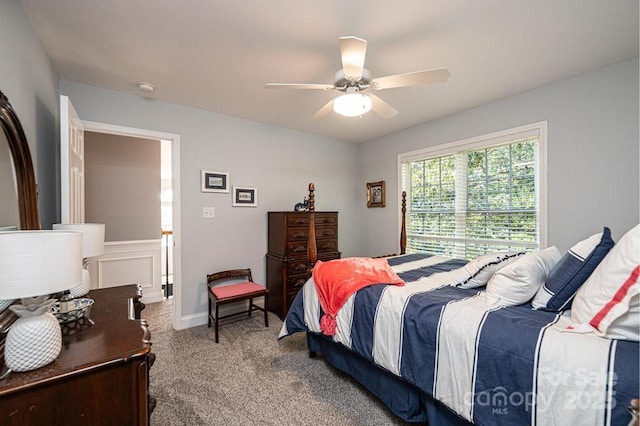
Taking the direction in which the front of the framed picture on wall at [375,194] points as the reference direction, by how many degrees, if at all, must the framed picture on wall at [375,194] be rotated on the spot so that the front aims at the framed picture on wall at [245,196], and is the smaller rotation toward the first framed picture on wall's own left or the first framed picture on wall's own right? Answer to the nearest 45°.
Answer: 0° — it already faces it

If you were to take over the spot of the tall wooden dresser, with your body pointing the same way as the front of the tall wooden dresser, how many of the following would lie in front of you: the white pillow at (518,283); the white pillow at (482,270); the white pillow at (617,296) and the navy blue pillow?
4

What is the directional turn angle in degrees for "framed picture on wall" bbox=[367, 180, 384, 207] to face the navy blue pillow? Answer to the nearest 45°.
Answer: approximately 45° to its left

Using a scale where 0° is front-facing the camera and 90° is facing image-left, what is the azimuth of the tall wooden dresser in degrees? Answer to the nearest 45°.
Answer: approximately 315°

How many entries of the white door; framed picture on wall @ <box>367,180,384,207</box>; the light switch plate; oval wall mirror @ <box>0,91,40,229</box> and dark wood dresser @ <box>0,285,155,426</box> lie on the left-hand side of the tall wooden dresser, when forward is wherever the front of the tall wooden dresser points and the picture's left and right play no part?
1

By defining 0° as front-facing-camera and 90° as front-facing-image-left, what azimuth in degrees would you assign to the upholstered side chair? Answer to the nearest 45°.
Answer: approximately 315°

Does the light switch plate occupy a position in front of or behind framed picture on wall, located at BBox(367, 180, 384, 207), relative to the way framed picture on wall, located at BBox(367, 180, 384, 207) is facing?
in front

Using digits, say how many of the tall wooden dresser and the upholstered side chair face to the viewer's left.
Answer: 0

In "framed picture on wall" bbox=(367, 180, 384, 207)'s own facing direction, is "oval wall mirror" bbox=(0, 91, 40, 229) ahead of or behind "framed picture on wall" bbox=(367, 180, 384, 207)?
ahead

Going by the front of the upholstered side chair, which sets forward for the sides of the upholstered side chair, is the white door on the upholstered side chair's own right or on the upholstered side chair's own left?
on the upholstered side chair's own right

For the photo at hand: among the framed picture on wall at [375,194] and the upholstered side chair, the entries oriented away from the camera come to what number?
0

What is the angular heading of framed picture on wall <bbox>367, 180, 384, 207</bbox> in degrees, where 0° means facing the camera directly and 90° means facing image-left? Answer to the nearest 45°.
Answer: approximately 45°
